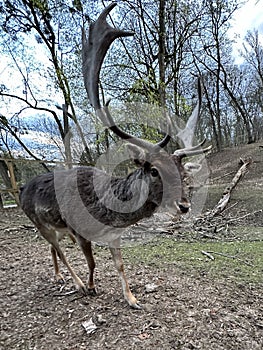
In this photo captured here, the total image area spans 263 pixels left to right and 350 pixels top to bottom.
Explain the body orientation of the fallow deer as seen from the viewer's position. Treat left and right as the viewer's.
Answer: facing the viewer and to the right of the viewer
